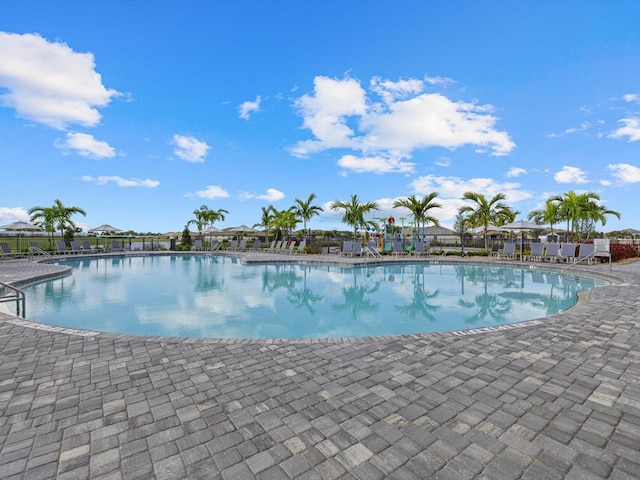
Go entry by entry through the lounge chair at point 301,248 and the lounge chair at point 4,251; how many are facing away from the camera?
0

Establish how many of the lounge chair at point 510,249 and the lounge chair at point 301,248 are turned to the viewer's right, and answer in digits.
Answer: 0

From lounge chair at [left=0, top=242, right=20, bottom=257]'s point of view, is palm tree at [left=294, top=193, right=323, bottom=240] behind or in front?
in front

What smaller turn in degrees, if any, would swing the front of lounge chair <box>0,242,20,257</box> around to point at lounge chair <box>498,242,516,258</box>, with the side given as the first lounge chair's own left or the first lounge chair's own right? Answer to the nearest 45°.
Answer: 0° — it already faces it

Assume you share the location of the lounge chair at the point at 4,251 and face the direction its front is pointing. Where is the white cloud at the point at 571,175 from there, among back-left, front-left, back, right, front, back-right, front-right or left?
left

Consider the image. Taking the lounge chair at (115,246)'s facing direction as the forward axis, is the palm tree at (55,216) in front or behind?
behind

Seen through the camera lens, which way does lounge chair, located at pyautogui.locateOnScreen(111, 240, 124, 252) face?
facing the viewer and to the right of the viewer

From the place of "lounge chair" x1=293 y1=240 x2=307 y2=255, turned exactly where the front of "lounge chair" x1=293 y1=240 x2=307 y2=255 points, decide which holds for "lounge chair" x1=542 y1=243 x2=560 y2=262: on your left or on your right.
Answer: on your left

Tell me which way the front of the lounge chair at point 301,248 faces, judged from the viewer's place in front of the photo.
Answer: facing the viewer and to the left of the viewer

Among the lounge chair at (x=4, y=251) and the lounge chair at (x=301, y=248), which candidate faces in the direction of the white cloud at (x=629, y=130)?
the lounge chair at (x=4, y=251)

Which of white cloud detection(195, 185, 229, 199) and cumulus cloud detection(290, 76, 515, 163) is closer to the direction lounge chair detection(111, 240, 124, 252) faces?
the cumulus cloud

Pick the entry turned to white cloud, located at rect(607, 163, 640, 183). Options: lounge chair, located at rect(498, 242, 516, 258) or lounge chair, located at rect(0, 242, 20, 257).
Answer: lounge chair, located at rect(0, 242, 20, 257)
